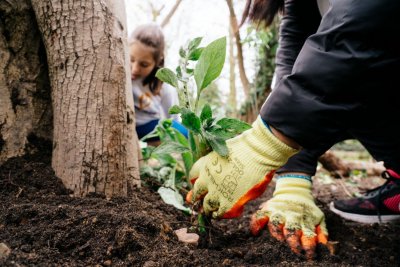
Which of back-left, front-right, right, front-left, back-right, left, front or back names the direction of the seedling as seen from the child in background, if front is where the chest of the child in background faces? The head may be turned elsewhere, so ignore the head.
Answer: front-left

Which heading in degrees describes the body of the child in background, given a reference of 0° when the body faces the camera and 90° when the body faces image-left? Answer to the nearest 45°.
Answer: approximately 45°
